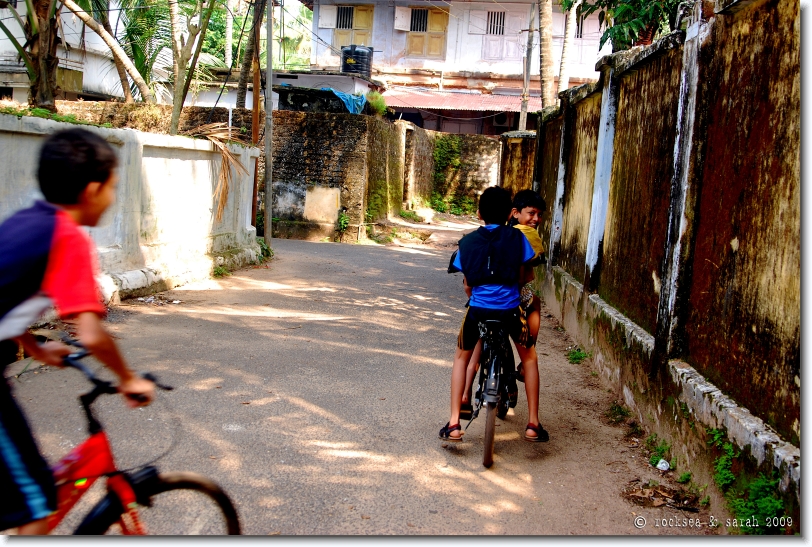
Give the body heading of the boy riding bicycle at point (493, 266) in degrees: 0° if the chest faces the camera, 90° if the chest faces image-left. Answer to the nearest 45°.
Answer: approximately 180°

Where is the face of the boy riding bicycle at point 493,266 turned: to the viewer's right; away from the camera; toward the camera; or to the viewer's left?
away from the camera

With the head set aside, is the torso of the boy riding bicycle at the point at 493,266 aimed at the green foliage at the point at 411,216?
yes

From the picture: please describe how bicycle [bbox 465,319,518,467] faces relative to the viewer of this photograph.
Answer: facing away from the viewer

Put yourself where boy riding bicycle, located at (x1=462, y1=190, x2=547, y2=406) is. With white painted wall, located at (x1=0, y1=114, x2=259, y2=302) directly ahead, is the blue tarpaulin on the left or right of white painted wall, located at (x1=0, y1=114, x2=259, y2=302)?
right

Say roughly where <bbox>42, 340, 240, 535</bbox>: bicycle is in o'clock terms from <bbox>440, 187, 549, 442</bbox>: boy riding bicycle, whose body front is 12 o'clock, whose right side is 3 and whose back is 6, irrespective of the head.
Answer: The bicycle is roughly at 7 o'clock from the boy riding bicycle.

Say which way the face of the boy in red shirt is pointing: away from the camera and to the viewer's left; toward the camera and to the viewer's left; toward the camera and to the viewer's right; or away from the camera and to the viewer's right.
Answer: away from the camera and to the viewer's right

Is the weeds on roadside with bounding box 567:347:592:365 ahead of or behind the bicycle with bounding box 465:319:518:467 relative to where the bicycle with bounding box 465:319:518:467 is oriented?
ahead

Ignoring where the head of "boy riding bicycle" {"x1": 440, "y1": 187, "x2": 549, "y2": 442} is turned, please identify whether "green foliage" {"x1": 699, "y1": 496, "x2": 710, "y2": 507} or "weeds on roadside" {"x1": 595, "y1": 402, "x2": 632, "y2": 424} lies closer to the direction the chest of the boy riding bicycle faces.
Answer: the weeds on roadside

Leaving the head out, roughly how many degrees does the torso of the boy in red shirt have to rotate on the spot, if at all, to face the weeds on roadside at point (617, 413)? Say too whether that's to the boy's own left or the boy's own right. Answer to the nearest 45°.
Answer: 0° — they already face it

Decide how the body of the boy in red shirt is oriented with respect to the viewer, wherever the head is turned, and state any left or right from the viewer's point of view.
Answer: facing away from the viewer and to the right of the viewer

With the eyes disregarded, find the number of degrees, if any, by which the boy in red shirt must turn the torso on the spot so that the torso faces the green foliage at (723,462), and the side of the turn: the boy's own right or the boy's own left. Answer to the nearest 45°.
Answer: approximately 45° to the boy's own right
